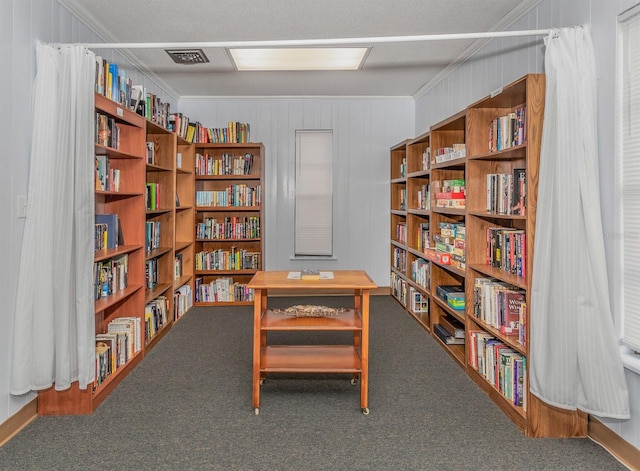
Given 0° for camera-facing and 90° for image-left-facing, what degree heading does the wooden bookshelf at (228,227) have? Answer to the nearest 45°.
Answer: approximately 0°

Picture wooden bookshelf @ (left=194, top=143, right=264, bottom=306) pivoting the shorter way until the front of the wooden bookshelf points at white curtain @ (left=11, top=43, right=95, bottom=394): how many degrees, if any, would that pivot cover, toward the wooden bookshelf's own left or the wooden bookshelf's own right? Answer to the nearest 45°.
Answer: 0° — it already faces it

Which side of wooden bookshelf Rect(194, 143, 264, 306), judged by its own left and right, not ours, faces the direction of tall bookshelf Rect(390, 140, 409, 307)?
left

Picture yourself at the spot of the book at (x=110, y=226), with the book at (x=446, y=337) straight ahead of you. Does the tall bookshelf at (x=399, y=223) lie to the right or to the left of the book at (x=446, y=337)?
left

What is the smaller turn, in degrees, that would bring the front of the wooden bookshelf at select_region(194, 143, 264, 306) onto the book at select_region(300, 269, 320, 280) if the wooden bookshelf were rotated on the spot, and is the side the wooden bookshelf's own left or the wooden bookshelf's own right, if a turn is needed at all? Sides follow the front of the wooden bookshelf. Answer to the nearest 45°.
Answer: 0° — it already faces it
